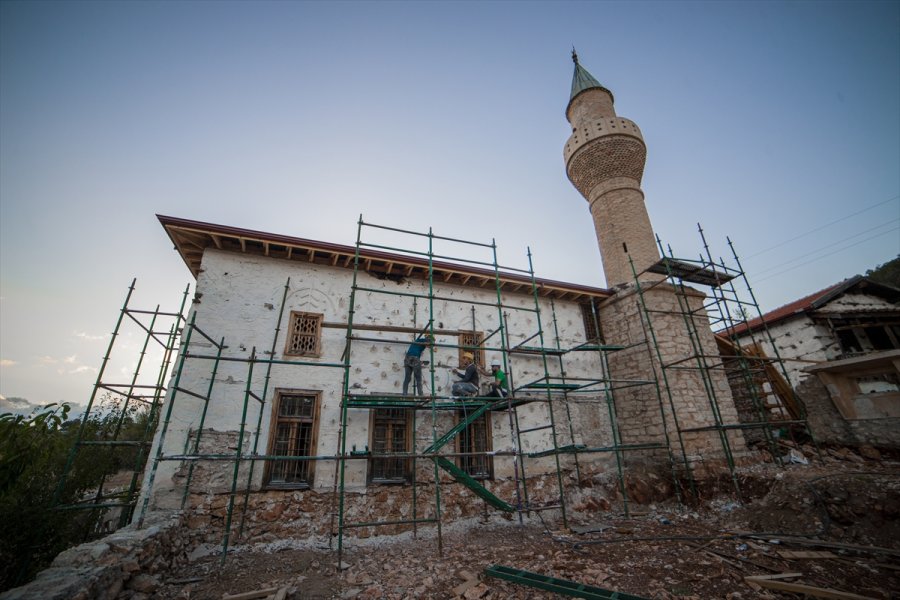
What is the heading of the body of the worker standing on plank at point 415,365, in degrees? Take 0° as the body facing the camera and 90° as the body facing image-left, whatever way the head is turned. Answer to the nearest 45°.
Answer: approximately 225°

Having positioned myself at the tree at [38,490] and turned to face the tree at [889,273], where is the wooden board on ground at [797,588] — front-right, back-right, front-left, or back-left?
front-right

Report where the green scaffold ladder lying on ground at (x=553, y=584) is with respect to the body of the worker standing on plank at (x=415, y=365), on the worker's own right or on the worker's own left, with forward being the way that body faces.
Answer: on the worker's own right

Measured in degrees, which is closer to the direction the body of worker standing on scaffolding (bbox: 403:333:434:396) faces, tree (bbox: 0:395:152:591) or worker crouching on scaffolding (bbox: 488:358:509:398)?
the worker crouching on scaffolding

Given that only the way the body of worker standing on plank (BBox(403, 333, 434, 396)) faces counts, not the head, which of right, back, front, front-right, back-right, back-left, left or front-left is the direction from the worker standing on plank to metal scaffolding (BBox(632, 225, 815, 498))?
front-right

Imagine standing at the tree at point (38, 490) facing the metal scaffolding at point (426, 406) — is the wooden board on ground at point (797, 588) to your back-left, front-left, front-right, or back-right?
front-right

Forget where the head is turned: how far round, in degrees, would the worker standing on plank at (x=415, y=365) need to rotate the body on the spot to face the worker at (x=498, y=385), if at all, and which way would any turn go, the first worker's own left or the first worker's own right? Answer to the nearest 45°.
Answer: approximately 45° to the first worker's own right

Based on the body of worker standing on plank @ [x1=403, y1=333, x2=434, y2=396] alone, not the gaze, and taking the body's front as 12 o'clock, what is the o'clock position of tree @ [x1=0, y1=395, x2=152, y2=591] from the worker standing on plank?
The tree is roughly at 7 o'clock from the worker standing on plank.

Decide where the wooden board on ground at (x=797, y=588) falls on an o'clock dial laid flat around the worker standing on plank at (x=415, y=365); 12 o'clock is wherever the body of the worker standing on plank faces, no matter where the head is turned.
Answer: The wooden board on ground is roughly at 3 o'clock from the worker standing on plank.

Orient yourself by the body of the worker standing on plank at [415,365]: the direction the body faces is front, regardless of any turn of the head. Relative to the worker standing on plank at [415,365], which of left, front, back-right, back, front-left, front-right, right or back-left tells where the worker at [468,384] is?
front-right

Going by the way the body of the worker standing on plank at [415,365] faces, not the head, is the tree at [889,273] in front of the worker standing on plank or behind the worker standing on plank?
in front

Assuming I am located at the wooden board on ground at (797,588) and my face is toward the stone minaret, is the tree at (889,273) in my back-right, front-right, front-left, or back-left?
front-right

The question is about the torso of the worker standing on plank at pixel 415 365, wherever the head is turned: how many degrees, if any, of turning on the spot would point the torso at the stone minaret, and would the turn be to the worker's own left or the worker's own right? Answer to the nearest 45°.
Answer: approximately 45° to the worker's own right
